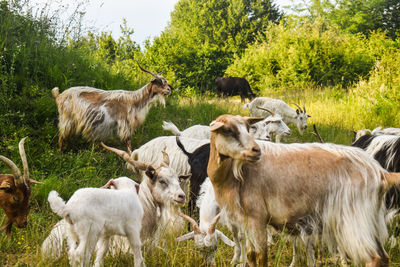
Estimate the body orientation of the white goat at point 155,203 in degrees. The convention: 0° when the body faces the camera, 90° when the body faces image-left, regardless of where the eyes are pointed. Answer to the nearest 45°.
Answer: approximately 270°

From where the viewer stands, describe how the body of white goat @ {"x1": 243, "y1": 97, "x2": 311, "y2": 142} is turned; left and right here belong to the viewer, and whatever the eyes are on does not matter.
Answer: facing to the right of the viewer

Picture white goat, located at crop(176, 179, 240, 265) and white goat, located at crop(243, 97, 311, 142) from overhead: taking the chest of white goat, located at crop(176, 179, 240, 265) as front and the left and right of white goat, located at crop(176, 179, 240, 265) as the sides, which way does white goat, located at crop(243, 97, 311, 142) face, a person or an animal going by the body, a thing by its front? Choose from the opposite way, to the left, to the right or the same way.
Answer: to the left

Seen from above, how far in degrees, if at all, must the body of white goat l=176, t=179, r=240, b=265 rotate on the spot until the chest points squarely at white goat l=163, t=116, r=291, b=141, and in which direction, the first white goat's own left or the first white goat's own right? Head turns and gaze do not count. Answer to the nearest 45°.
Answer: approximately 180°

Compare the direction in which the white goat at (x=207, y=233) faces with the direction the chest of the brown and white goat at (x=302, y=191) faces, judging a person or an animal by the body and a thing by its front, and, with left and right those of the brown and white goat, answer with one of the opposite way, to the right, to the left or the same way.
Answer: to the left

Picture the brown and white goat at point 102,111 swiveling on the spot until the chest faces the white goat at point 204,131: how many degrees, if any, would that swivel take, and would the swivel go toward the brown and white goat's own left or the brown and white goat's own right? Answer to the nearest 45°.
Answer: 0° — it already faces it

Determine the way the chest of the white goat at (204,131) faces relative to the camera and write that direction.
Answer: to the viewer's right

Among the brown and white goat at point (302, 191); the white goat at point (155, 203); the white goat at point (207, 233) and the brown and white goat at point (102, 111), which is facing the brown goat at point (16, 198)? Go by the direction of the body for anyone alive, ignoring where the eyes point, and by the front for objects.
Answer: the brown and white goat at point (302, 191)

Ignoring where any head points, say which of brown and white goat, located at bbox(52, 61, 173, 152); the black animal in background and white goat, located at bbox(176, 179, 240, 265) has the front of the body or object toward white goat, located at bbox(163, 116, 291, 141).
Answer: the brown and white goat

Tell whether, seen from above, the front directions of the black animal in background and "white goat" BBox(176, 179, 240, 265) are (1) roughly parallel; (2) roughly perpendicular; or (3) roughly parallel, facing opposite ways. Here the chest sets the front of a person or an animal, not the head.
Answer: roughly perpendicular
